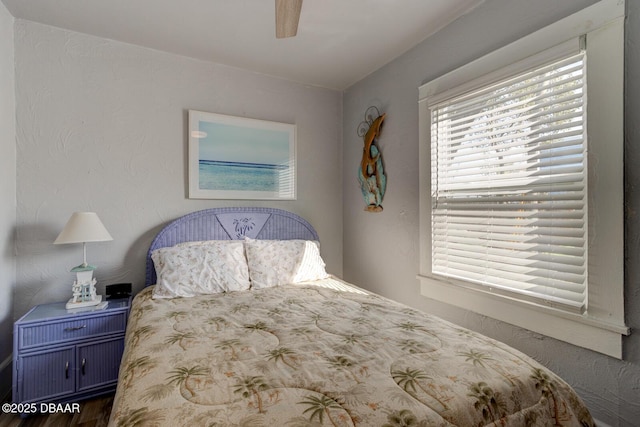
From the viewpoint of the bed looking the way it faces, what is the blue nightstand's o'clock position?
The blue nightstand is roughly at 5 o'clock from the bed.

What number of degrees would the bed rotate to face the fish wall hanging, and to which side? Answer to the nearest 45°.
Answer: approximately 135° to its left

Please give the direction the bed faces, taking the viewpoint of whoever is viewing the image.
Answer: facing the viewer and to the right of the viewer

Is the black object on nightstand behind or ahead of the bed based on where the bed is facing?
behind

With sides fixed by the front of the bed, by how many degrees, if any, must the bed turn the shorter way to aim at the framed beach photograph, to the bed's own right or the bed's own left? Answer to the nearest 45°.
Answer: approximately 180°
